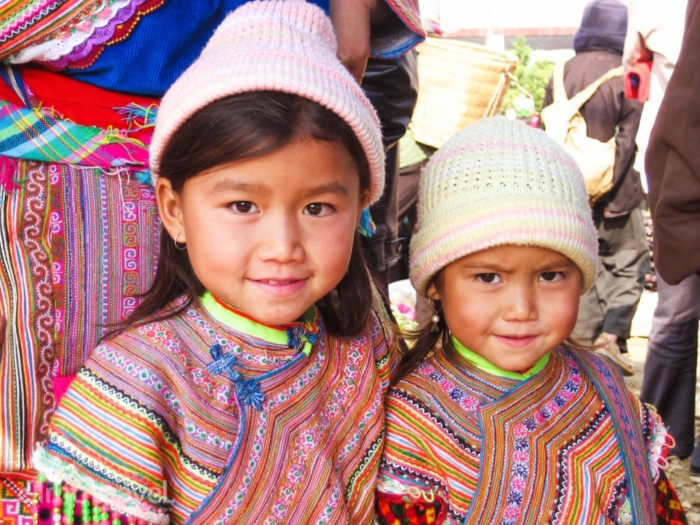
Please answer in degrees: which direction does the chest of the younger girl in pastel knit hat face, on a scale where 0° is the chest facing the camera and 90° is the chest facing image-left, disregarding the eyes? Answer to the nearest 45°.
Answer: approximately 0°

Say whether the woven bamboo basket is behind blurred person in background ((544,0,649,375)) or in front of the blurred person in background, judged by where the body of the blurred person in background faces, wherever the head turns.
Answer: behind

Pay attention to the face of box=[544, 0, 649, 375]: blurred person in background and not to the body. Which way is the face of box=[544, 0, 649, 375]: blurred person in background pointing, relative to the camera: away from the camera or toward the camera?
away from the camera

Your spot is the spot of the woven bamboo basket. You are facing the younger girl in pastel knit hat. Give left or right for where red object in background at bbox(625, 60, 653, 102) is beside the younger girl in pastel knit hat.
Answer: left

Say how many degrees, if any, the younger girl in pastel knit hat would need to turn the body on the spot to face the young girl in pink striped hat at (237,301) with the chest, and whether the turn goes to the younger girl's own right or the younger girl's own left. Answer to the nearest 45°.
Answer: approximately 45° to the younger girl's own right

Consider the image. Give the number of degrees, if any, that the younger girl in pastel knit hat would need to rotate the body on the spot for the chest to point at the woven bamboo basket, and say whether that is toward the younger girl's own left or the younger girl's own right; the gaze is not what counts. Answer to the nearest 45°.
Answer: approximately 180°

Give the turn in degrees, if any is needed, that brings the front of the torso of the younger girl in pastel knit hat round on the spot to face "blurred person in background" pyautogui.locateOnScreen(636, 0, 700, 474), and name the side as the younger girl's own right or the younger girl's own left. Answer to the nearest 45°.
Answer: approximately 180°

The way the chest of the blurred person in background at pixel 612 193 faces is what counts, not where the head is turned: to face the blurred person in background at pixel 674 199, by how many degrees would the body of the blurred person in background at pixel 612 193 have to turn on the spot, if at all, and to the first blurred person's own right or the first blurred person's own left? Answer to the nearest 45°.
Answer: approximately 135° to the first blurred person's own right

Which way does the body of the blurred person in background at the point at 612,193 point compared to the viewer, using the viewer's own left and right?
facing away from the viewer and to the right of the viewer

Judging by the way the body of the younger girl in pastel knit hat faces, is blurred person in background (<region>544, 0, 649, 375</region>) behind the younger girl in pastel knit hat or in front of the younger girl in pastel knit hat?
behind
